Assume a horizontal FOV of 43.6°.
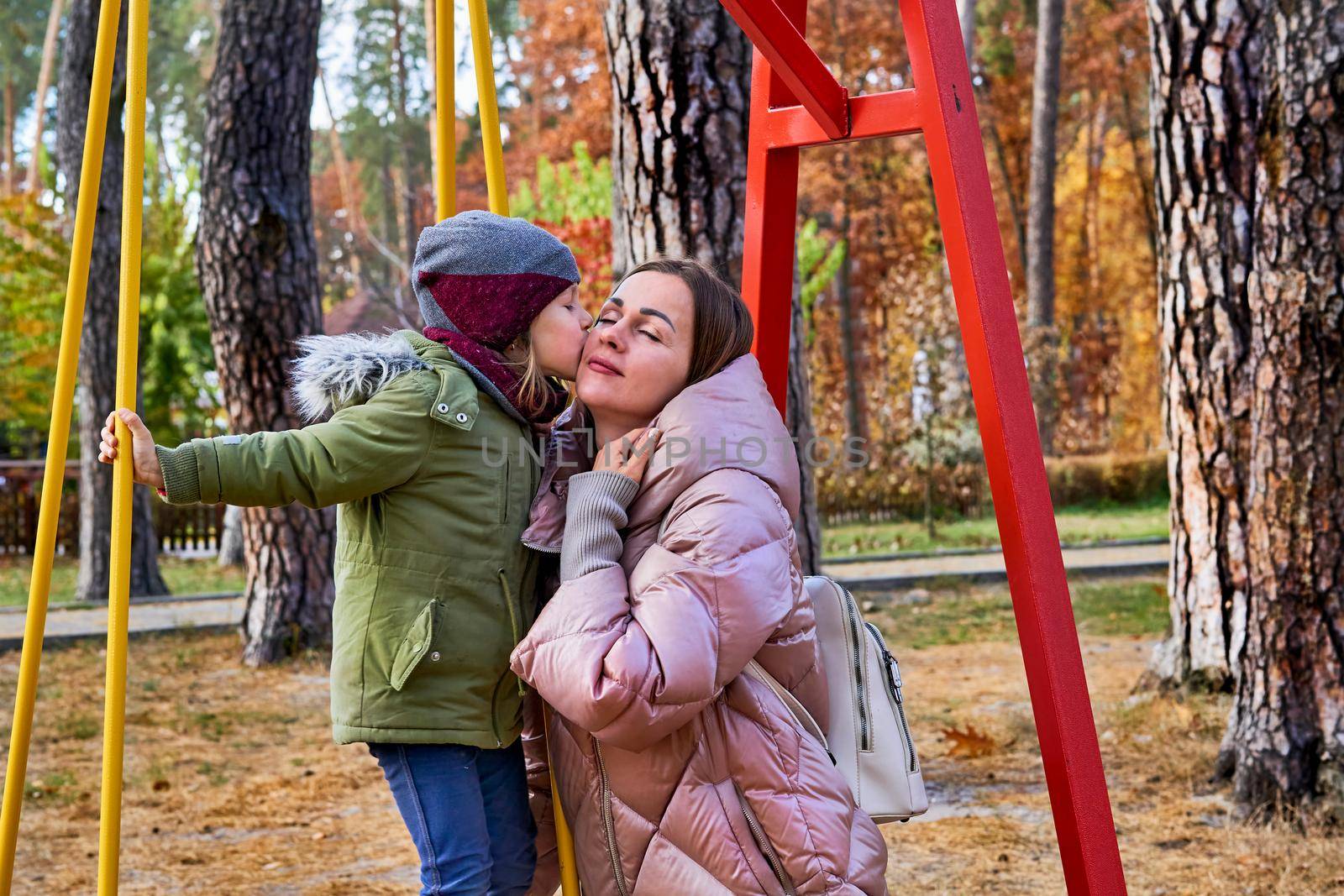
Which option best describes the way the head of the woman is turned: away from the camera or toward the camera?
toward the camera

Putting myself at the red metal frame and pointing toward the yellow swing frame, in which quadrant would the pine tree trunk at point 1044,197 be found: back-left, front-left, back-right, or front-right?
back-right

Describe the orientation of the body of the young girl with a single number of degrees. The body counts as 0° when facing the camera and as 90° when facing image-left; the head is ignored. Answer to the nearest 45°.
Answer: approximately 270°

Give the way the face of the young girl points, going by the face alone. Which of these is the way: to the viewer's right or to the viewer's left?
to the viewer's right

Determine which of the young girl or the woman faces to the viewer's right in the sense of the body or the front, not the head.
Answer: the young girl

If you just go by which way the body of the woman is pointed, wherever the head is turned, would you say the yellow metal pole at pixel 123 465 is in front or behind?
in front

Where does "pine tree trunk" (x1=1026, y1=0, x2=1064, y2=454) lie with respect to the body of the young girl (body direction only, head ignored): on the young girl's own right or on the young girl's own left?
on the young girl's own left

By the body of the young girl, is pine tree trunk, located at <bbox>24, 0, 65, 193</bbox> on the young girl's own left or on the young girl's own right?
on the young girl's own left

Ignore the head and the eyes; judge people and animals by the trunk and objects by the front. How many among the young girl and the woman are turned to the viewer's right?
1

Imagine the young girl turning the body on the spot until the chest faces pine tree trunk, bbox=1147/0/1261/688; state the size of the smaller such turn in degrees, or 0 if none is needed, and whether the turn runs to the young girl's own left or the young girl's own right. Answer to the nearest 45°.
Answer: approximately 45° to the young girl's own left

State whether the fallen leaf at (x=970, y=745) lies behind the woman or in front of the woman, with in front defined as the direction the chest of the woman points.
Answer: behind

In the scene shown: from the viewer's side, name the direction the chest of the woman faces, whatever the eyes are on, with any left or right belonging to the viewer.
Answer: facing the viewer and to the left of the viewer
